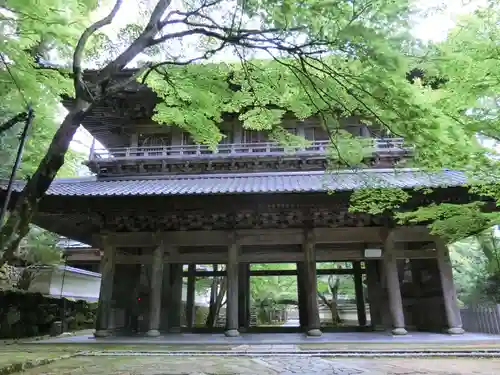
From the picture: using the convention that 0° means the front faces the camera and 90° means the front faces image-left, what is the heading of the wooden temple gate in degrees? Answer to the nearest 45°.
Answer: approximately 0°

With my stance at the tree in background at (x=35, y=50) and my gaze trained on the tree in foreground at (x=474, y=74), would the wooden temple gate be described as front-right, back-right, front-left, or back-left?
front-left

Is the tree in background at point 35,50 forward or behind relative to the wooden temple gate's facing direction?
forward

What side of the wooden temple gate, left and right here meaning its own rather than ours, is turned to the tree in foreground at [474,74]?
front

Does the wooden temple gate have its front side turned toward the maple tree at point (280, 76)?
yes

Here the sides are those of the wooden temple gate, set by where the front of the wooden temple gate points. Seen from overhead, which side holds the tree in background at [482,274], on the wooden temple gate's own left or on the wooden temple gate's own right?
on the wooden temple gate's own left
